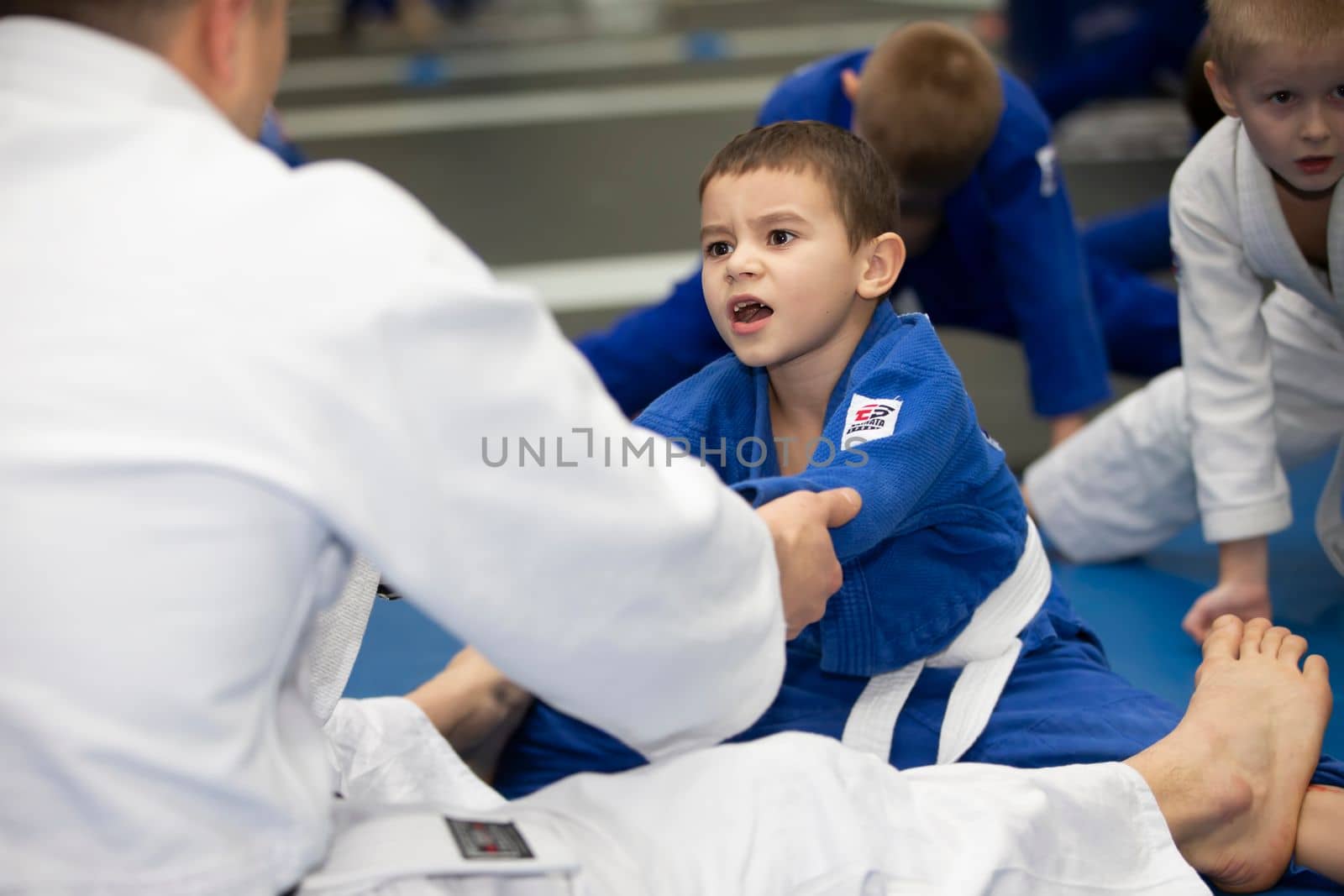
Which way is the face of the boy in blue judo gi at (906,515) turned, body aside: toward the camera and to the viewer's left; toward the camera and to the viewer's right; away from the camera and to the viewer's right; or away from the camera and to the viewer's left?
toward the camera and to the viewer's left

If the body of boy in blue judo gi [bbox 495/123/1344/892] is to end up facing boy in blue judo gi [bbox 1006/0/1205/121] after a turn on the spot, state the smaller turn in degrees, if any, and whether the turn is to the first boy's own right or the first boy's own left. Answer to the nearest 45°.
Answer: approximately 135° to the first boy's own right

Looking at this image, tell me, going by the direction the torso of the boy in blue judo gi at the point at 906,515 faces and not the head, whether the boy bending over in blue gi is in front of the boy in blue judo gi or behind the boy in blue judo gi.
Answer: behind

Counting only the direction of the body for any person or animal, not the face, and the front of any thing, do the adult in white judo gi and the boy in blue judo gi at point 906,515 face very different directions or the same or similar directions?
very different directions

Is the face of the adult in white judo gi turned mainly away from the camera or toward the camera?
away from the camera

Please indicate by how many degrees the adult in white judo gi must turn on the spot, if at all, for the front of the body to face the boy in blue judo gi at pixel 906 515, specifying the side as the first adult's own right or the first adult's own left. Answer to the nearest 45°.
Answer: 0° — they already face them

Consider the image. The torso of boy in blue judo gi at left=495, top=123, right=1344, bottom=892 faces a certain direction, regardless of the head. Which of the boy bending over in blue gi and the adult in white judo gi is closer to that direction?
the adult in white judo gi

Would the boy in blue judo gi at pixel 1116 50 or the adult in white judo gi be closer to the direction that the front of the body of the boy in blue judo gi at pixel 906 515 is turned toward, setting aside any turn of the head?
the adult in white judo gi

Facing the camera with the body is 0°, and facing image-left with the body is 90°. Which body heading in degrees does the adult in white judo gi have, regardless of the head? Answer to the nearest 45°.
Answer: approximately 225°

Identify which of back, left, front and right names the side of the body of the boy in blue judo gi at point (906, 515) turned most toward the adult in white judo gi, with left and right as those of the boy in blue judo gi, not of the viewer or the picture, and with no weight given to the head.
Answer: front

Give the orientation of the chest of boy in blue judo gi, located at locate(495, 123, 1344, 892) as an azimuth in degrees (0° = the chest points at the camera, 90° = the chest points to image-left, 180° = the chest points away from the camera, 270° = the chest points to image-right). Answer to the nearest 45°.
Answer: approximately 45°

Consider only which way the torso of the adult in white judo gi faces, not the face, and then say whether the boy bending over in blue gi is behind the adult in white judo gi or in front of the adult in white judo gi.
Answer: in front

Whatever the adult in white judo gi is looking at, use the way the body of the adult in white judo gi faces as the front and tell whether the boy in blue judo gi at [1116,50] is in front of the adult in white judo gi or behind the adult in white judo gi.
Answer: in front
